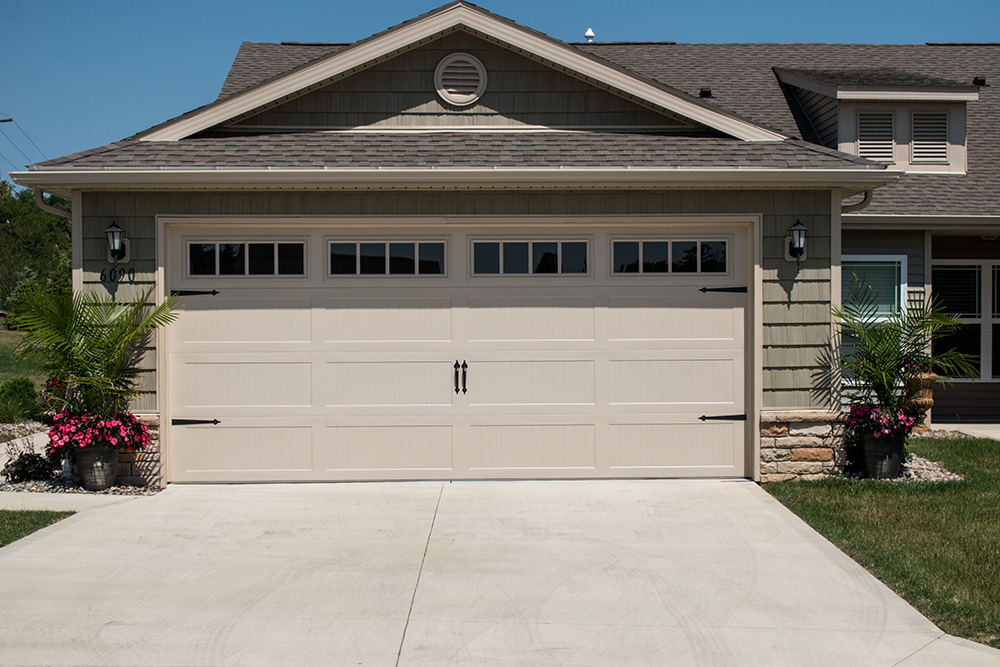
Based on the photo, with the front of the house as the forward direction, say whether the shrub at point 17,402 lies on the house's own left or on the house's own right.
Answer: on the house's own right

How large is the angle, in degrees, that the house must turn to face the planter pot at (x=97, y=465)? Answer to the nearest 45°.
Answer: approximately 90° to its right

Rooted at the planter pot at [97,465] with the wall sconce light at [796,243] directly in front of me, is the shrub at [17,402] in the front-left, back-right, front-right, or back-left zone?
back-left

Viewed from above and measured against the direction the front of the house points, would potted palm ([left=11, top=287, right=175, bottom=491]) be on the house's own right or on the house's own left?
on the house's own right

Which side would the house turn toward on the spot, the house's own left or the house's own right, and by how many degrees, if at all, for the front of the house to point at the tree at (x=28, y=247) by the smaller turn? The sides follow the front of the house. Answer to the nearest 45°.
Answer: approximately 135° to the house's own right

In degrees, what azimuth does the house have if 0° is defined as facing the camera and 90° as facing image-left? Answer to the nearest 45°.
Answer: approximately 0°

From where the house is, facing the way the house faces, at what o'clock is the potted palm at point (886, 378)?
The potted palm is roughly at 9 o'clock from the house.
